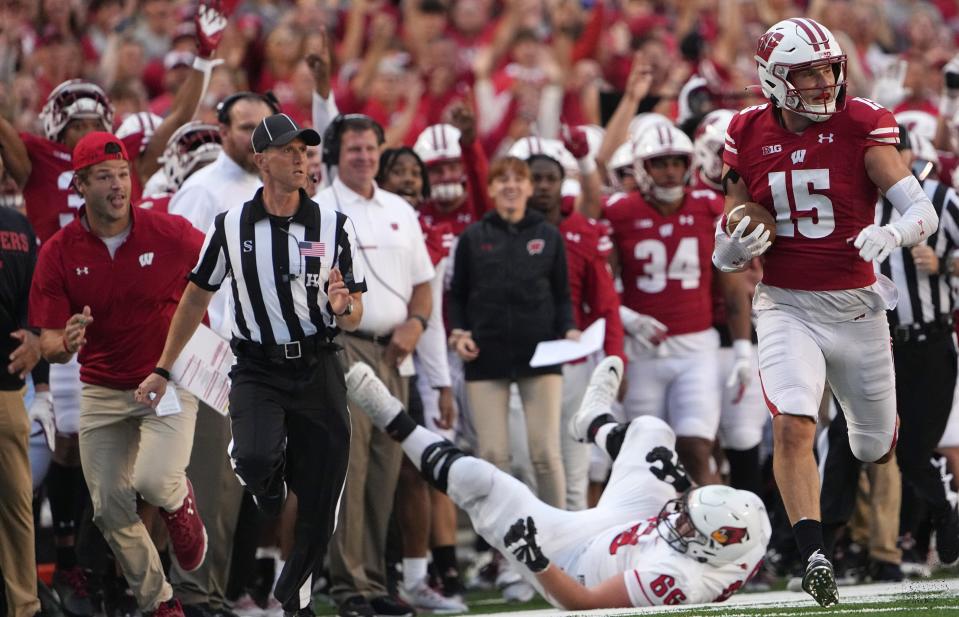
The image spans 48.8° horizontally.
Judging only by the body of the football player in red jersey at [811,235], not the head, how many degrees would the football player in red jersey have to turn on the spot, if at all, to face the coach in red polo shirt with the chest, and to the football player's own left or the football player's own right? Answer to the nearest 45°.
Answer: approximately 90° to the football player's own right

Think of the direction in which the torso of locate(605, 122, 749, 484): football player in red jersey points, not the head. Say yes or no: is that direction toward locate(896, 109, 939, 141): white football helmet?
no

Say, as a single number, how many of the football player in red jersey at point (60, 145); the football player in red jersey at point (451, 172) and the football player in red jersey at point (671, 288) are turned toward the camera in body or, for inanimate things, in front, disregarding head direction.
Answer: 3

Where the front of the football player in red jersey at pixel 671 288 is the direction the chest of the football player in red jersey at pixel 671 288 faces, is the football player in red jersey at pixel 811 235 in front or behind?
in front

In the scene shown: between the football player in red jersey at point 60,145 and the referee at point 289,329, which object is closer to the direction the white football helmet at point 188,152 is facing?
the referee

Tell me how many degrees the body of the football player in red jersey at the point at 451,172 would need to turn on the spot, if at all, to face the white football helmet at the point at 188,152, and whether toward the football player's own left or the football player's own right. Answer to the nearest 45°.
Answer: approximately 45° to the football player's own right

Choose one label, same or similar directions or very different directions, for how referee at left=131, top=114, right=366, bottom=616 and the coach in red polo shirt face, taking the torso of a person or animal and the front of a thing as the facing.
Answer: same or similar directions

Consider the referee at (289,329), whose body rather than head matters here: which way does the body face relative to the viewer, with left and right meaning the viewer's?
facing the viewer

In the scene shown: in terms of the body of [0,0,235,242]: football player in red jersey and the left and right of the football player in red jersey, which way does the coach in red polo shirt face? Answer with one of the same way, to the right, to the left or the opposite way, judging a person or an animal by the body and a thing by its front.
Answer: the same way

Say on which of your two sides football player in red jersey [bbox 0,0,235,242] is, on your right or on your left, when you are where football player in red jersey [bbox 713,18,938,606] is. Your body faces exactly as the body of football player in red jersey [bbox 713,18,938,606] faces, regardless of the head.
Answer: on your right

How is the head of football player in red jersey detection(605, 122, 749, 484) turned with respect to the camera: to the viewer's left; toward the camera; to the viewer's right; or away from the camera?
toward the camera

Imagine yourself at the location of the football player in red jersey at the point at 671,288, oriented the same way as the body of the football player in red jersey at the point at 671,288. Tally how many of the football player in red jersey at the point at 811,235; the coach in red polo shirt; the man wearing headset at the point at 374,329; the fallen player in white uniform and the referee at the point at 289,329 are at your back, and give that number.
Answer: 0

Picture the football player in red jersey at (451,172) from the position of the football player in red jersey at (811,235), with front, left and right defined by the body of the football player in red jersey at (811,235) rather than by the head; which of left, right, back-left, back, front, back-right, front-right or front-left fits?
back-right

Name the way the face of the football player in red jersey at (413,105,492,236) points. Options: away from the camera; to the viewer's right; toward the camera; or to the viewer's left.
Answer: toward the camera

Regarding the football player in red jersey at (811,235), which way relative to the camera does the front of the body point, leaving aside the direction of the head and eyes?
toward the camera

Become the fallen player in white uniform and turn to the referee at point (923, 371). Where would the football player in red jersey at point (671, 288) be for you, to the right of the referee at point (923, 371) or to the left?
left
